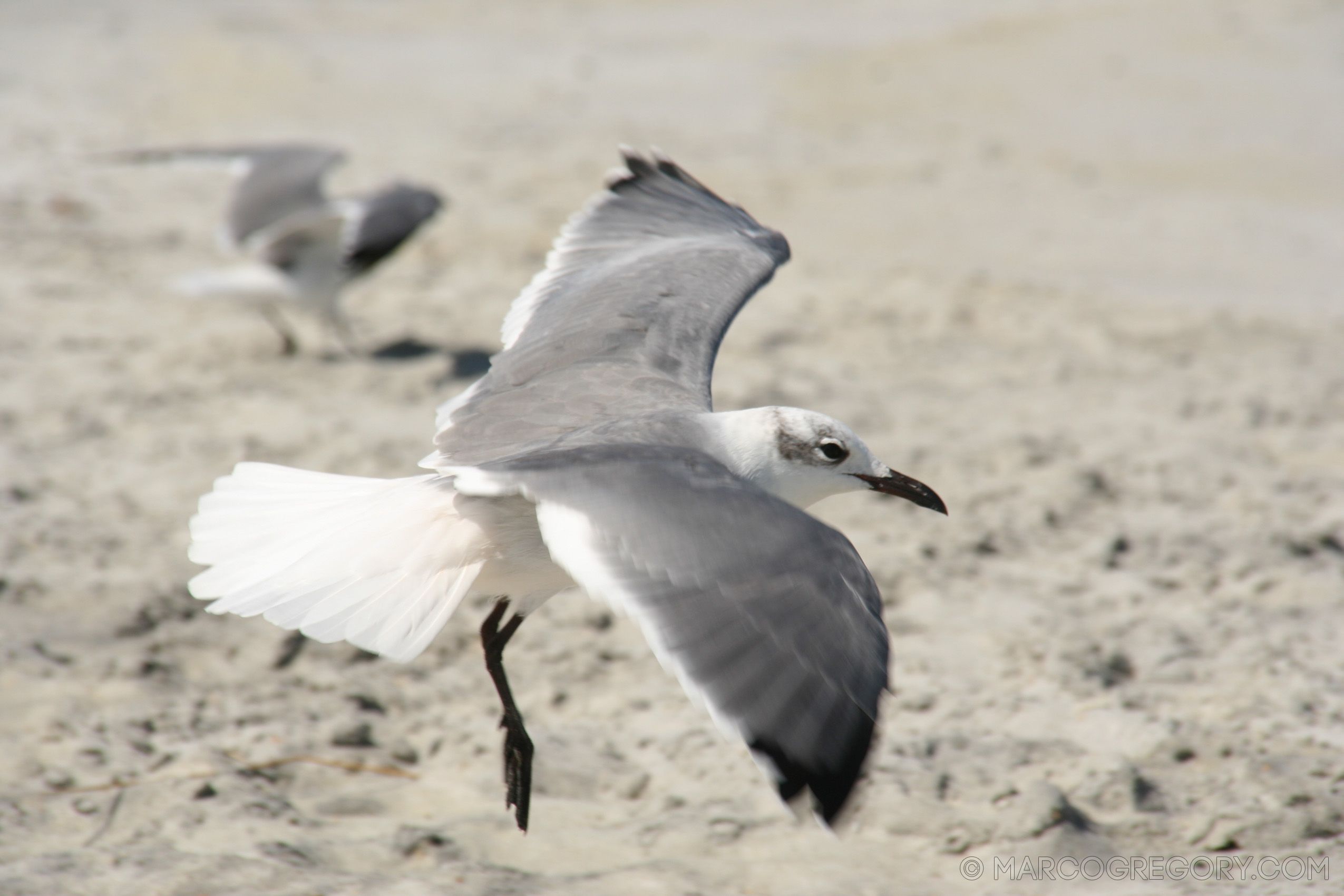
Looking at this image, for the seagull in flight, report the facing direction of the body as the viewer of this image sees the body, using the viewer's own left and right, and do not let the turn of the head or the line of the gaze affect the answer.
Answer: facing to the right of the viewer

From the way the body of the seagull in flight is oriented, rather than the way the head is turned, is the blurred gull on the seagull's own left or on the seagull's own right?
on the seagull's own left
